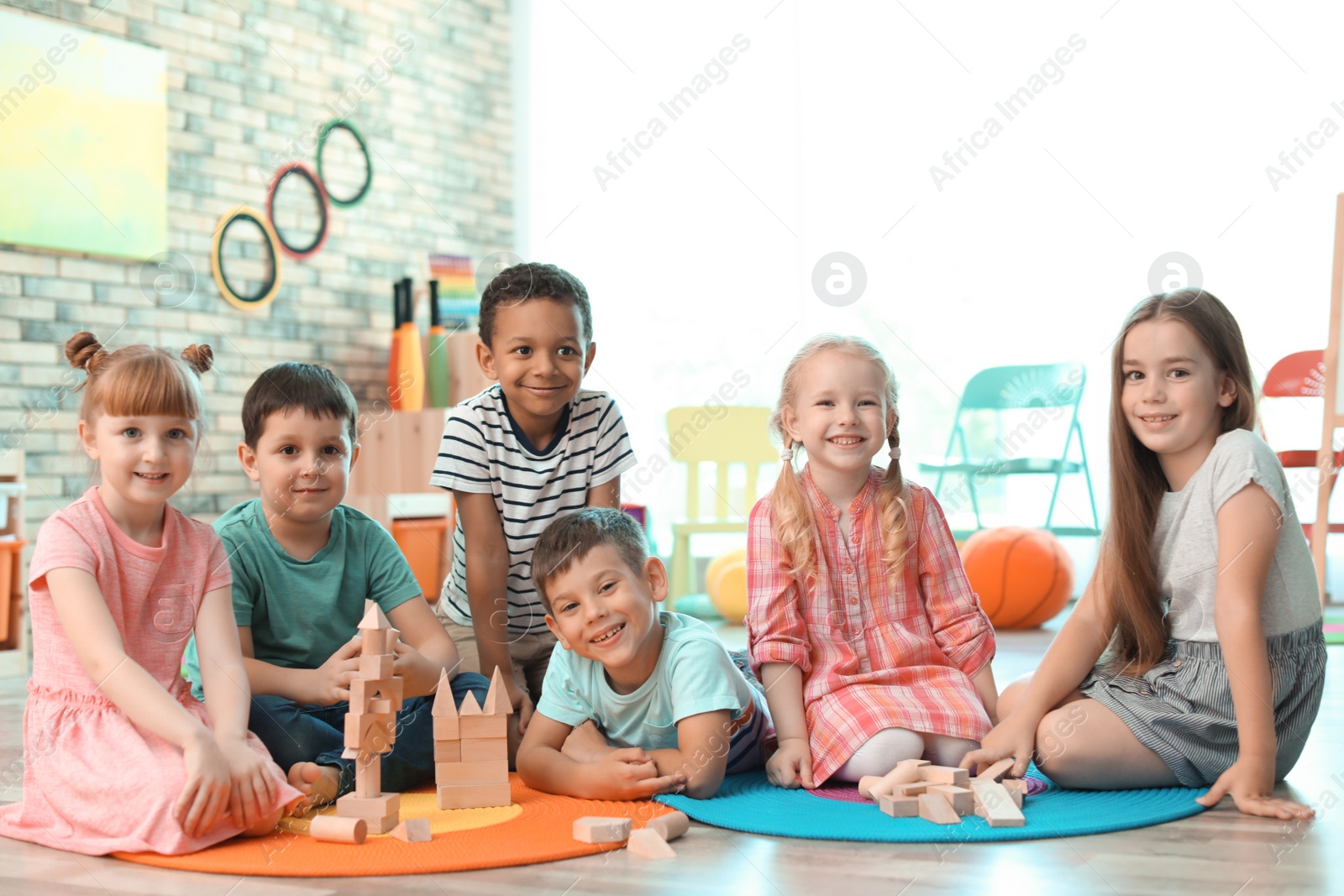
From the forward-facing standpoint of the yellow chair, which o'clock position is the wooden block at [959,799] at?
The wooden block is roughly at 12 o'clock from the yellow chair.

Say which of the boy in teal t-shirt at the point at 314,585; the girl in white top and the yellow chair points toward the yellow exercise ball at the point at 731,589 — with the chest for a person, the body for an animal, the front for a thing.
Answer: the yellow chair

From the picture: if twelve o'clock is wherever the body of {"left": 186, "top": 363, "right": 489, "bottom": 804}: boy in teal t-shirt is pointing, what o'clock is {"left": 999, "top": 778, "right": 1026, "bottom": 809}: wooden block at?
The wooden block is roughly at 10 o'clock from the boy in teal t-shirt.

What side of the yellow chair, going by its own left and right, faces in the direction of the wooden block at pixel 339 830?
front

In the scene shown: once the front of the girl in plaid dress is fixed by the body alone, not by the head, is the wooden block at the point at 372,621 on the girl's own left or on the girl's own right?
on the girl's own right

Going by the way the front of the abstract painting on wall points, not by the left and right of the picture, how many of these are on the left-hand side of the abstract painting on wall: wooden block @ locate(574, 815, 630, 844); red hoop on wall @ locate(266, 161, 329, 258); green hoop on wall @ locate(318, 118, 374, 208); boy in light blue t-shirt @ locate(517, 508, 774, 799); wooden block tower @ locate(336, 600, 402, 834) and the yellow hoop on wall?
3

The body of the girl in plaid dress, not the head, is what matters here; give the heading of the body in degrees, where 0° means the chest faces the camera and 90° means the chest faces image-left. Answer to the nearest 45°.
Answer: approximately 0°

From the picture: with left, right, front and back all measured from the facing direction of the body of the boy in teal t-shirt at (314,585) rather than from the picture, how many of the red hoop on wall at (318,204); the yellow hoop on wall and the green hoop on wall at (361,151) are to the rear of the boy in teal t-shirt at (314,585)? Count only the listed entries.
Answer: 3

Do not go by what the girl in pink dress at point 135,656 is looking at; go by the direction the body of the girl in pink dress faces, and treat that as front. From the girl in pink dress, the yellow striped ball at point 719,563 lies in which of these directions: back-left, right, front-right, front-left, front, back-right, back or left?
left

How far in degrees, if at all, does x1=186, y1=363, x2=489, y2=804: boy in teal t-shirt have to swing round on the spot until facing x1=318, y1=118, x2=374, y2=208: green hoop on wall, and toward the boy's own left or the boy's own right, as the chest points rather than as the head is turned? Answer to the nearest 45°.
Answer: approximately 180°
